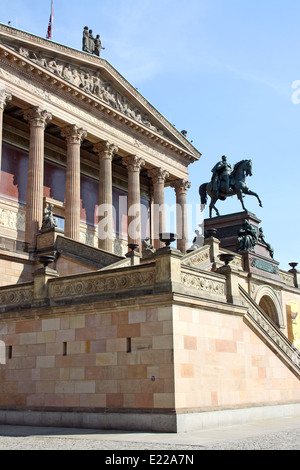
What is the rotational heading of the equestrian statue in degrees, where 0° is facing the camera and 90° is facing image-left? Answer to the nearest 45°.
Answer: approximately 315°
